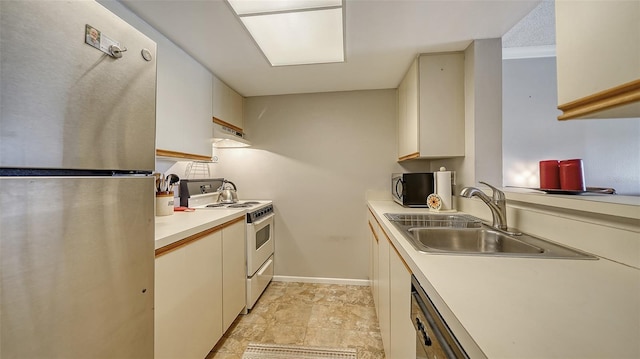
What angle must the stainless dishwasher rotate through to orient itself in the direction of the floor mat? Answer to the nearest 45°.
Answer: approximately 45° to its right

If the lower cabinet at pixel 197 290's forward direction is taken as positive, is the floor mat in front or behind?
in front

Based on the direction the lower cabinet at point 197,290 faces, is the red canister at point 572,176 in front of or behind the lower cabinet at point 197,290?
in front

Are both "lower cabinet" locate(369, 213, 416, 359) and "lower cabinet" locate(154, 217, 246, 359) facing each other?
yes

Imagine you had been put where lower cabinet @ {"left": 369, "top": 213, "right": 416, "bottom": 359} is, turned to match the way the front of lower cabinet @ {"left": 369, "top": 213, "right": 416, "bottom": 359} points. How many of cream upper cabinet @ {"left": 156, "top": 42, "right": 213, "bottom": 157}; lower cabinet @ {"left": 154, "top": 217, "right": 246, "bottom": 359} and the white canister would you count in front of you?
3

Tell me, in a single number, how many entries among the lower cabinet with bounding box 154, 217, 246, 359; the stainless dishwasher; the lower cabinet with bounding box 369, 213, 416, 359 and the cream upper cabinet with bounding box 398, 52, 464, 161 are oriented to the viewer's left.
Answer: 3

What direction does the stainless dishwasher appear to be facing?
to the viewer's left

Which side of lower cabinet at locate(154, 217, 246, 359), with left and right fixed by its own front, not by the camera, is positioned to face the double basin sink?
front

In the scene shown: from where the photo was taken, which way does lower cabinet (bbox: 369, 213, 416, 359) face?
to the viewer's left

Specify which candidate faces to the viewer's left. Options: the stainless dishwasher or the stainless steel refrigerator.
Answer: the stainless dishwasher

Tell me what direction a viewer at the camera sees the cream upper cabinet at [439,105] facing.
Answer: facing to the left of the viewer

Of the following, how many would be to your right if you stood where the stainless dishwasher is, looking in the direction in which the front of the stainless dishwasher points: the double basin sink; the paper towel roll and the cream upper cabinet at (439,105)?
3

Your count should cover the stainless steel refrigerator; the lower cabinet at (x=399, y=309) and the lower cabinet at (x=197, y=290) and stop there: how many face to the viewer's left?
1

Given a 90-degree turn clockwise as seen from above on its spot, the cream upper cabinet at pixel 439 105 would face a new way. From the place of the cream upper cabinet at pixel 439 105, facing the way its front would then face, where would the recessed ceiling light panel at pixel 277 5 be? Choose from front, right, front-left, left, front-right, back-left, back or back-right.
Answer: back-left

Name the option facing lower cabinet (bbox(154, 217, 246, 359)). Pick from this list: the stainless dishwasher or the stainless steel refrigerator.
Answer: the stainless dishwasher

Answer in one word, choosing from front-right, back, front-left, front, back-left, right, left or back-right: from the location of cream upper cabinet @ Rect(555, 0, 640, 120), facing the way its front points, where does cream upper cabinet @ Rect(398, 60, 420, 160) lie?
right

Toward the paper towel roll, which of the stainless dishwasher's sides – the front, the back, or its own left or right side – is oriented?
right
